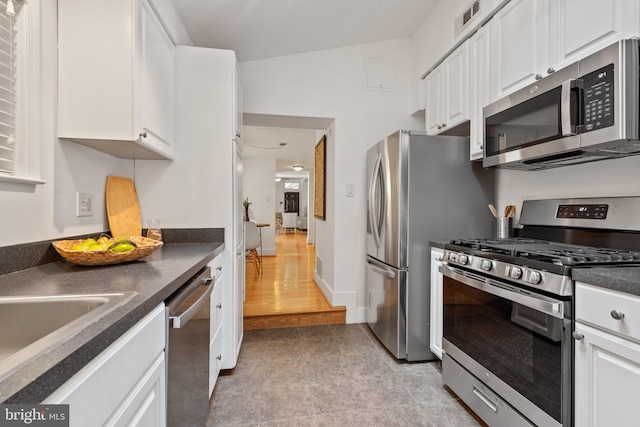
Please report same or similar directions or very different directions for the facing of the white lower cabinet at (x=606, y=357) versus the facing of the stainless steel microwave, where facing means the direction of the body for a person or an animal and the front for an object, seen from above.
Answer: same or similar directions

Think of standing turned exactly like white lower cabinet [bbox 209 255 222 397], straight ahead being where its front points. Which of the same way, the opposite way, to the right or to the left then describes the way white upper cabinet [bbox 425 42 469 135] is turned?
the opposite way

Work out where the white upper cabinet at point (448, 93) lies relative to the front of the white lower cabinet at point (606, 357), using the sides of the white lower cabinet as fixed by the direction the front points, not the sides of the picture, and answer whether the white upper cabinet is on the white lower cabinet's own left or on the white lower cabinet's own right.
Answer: on the white lower cabinet's own right

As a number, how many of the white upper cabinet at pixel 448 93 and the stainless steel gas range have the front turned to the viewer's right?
0

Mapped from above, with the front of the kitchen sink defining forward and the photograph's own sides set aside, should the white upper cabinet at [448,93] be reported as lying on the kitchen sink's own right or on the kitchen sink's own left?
on the kitchen sink's own left

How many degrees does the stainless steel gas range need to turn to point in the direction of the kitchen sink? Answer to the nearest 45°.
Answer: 0° — it already faces it

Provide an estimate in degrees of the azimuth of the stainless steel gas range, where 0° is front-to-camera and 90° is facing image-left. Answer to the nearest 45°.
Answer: approximately 45°

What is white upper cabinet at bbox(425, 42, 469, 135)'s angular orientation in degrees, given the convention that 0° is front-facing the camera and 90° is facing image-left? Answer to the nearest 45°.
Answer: approximately 45°

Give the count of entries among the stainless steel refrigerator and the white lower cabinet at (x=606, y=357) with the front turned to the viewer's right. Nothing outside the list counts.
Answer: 0

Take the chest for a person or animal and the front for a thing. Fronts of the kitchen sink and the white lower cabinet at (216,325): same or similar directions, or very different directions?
same or similar directions

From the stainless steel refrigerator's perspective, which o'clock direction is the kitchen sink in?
The kitchen sink is roughly at 10 o'clock from the stainless steel refrigerator.

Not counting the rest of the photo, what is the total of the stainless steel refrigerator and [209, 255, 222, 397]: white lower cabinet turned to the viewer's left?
1

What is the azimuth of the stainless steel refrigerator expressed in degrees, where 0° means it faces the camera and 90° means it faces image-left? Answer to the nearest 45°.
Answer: approximately 90°

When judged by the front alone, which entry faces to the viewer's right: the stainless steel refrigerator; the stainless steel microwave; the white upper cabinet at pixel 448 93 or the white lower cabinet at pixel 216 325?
the white lower cabinet

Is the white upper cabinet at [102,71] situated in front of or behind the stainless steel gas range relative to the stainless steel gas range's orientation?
in front

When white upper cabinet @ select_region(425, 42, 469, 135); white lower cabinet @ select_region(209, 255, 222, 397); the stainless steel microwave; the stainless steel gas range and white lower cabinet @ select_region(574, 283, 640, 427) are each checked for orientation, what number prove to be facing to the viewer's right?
1

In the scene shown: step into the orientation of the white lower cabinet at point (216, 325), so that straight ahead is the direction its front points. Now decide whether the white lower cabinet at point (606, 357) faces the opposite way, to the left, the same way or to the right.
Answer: the opposite way
